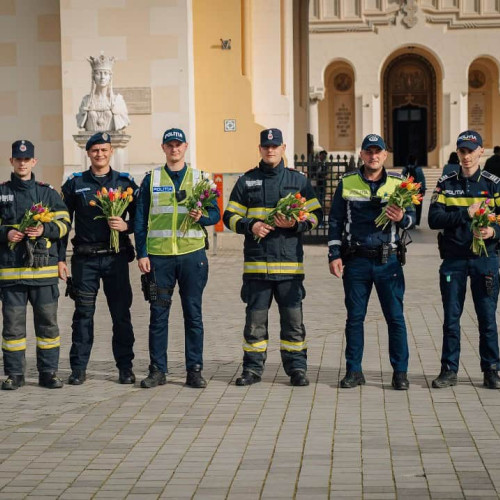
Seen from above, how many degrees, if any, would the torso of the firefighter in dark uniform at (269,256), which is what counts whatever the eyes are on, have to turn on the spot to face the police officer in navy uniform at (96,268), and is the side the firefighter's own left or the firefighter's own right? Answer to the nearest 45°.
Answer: approximately 90° to the firefighter's own right

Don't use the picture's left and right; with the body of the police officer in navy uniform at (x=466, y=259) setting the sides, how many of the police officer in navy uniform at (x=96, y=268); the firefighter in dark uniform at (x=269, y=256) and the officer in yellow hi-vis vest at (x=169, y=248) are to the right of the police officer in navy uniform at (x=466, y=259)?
3

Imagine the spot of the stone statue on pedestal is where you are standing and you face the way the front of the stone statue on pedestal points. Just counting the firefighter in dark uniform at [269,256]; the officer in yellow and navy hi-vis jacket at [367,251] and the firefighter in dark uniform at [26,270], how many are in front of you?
3

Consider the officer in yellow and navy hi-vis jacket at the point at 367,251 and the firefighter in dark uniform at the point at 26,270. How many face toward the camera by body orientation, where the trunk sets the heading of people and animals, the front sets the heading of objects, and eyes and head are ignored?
2

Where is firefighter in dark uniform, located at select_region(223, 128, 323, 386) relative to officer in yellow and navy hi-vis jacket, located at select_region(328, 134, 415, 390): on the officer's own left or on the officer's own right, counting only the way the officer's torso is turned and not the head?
on the officer's own right

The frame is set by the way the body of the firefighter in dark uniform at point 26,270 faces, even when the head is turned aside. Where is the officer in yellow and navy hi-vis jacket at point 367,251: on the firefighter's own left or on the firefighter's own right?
on the firefighter's own left

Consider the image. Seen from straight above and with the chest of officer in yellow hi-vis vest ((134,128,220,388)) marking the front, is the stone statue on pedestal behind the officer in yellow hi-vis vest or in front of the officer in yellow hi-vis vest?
behind

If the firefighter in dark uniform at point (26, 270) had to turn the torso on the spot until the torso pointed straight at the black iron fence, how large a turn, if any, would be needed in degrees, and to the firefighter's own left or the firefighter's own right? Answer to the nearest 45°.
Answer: approximately 180°

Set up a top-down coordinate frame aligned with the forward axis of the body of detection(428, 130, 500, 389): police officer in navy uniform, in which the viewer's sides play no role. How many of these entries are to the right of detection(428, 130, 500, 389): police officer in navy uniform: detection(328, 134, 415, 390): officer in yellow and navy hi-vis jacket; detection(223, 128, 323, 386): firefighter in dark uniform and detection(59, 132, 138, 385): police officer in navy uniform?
3

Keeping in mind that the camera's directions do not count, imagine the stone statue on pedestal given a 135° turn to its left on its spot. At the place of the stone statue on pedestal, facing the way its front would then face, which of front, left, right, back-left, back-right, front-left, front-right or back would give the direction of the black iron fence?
front

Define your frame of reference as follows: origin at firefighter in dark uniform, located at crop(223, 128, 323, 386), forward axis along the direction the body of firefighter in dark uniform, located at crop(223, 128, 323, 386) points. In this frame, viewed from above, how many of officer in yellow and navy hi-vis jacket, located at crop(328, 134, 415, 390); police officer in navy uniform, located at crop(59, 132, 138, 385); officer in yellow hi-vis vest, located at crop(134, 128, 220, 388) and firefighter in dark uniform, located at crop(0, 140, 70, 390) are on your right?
3

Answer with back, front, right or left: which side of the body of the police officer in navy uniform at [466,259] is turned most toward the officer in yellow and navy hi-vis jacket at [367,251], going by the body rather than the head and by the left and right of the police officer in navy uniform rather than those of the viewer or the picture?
right
